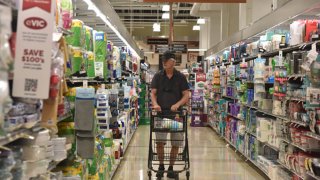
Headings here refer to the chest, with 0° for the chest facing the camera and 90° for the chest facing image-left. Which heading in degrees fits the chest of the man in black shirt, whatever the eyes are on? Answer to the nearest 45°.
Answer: approximately 0°

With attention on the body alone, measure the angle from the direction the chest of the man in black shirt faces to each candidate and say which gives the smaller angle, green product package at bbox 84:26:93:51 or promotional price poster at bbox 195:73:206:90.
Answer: the green product package

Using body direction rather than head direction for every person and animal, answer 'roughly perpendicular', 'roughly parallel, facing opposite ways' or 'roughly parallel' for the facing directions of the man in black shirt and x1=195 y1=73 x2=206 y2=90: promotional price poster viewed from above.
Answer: roughly parallel

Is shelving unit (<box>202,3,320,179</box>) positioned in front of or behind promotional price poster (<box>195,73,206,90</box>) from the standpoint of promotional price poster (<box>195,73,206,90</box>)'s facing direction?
in front

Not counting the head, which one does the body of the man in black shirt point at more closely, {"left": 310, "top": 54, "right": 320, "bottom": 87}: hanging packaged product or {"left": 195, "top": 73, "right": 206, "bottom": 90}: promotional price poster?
the hanging packaged product

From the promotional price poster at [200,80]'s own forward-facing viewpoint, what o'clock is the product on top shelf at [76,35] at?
The product on top shelf is roughly at 12 o'clock from the promotional price poster.

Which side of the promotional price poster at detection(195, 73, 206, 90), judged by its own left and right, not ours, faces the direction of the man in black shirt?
front

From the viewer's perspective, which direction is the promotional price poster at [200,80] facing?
toward the camera

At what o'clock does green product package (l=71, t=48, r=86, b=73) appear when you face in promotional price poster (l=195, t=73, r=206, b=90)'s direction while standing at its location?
The green product package is roughly at 12 o'clock from the promotional price poster.

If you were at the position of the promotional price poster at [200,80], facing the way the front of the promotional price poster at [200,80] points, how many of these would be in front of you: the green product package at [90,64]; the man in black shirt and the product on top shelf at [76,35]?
3

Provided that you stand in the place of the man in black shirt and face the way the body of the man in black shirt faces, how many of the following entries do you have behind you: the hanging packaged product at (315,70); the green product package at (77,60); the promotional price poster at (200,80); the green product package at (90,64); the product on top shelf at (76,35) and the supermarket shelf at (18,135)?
1

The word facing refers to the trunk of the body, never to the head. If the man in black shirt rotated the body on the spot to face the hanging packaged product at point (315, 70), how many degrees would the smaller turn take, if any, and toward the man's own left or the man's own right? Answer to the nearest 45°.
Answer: approximately 45° to the man's own left

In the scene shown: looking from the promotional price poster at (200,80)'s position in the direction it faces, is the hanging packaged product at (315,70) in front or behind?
in front
